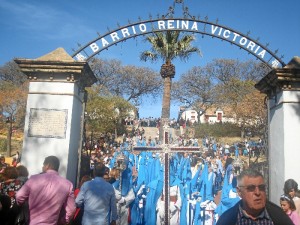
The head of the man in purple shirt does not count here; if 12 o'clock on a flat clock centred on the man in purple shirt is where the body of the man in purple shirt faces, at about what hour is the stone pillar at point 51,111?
The stone pillar is roughly at 12 o'clock from the man in purple shirt.

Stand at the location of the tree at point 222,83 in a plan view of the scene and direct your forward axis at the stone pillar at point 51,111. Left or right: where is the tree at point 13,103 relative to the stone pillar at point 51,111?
right

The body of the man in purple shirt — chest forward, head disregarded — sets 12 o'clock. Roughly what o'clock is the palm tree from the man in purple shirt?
The palm tree is roughly at 1 o'clock from the man in purple shirt.

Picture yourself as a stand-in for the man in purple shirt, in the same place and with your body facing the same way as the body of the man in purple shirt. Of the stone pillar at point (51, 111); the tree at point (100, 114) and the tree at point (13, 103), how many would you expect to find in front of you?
3

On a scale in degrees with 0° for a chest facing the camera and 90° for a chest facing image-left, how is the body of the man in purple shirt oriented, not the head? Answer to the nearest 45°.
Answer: approximately 180°

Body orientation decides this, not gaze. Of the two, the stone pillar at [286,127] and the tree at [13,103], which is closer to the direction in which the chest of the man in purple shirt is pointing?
the tree

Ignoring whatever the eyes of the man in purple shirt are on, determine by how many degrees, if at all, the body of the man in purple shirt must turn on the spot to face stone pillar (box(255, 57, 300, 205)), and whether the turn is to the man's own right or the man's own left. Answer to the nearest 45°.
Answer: approximately 90° to the man's own right

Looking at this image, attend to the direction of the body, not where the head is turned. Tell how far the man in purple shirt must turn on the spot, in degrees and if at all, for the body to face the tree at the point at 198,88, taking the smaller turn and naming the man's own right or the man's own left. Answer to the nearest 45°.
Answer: approximately 45° to the man's own right

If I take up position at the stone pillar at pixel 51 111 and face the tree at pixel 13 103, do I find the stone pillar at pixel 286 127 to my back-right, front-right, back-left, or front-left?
back-right
